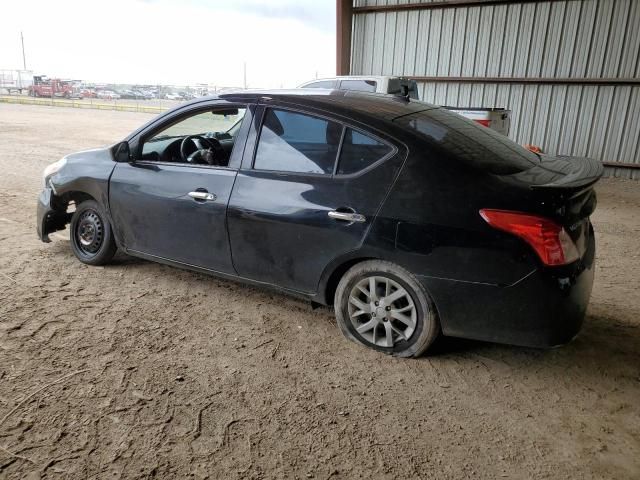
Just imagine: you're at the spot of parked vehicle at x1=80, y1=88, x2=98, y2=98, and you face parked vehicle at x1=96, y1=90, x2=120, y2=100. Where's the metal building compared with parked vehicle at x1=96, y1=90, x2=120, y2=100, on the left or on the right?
right

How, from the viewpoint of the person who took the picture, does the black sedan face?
facing away from the viewer and to the left of the viewer

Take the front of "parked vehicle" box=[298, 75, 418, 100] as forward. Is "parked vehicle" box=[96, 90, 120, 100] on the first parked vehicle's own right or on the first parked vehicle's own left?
on the first parked vehicle's own right

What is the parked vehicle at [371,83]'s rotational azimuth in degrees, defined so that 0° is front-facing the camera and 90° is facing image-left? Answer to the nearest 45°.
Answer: approximately 90°

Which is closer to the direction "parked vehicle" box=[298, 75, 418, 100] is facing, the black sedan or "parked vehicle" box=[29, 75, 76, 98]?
the parked vehicle

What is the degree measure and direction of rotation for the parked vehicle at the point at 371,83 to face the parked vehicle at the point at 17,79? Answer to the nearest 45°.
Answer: approximately 45° to its right

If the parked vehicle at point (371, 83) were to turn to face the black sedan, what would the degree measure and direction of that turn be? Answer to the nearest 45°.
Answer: approximately 90° to its left

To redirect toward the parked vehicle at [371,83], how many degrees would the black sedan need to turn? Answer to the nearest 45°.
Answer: approximately 45° to its right

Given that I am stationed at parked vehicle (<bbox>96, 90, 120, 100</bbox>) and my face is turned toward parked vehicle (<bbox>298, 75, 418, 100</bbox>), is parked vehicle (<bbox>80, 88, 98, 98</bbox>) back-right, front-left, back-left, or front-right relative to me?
back-right

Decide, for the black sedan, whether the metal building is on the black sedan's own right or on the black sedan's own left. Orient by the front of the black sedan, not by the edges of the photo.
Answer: on the black sedan's own right

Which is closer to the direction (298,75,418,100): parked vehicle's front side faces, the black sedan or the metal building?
the black sedan

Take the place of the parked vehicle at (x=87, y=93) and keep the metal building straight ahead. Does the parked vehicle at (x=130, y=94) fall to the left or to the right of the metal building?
left

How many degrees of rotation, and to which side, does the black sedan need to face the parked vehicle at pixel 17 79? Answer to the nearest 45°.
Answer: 0° — it already faces it
